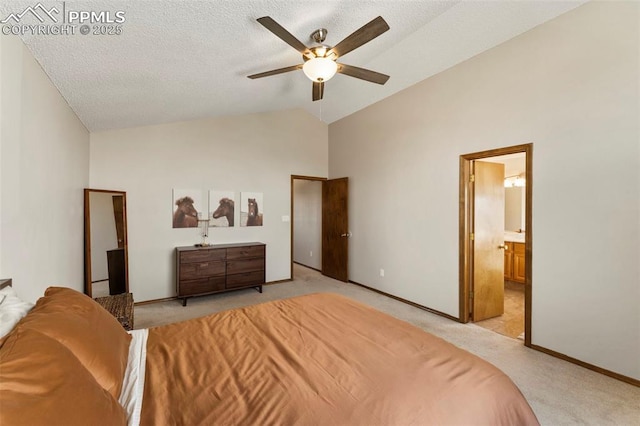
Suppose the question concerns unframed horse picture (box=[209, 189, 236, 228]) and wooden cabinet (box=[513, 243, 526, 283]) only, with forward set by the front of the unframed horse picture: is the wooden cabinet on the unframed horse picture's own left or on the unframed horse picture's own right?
on the unframed horse picture's own left

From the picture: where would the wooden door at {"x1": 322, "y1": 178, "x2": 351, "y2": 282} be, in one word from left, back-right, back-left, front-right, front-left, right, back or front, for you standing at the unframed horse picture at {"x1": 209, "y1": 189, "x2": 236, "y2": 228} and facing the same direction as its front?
left

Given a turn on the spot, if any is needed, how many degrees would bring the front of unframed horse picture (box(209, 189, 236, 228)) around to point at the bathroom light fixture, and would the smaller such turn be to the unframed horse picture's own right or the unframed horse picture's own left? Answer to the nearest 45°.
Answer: approximately 90° to the unframed horse picture's own left

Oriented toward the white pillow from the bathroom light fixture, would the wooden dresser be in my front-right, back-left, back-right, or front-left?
front-right

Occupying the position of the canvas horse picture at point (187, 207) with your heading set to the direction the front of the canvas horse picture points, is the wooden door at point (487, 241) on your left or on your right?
on your left

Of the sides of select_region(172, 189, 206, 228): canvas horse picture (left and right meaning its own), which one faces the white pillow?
front

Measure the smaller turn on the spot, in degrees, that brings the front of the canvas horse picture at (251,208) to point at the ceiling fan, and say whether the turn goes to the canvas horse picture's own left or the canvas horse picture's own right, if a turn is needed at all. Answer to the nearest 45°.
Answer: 0° — it already faces it

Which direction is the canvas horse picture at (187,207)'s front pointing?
toward the camera

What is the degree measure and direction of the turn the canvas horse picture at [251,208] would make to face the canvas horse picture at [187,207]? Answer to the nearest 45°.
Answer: approximately 90° to its right

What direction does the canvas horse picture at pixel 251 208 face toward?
toward the camera

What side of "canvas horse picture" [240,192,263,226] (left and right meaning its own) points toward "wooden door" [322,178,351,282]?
left

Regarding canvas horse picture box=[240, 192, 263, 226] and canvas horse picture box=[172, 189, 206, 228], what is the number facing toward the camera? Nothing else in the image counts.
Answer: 2
